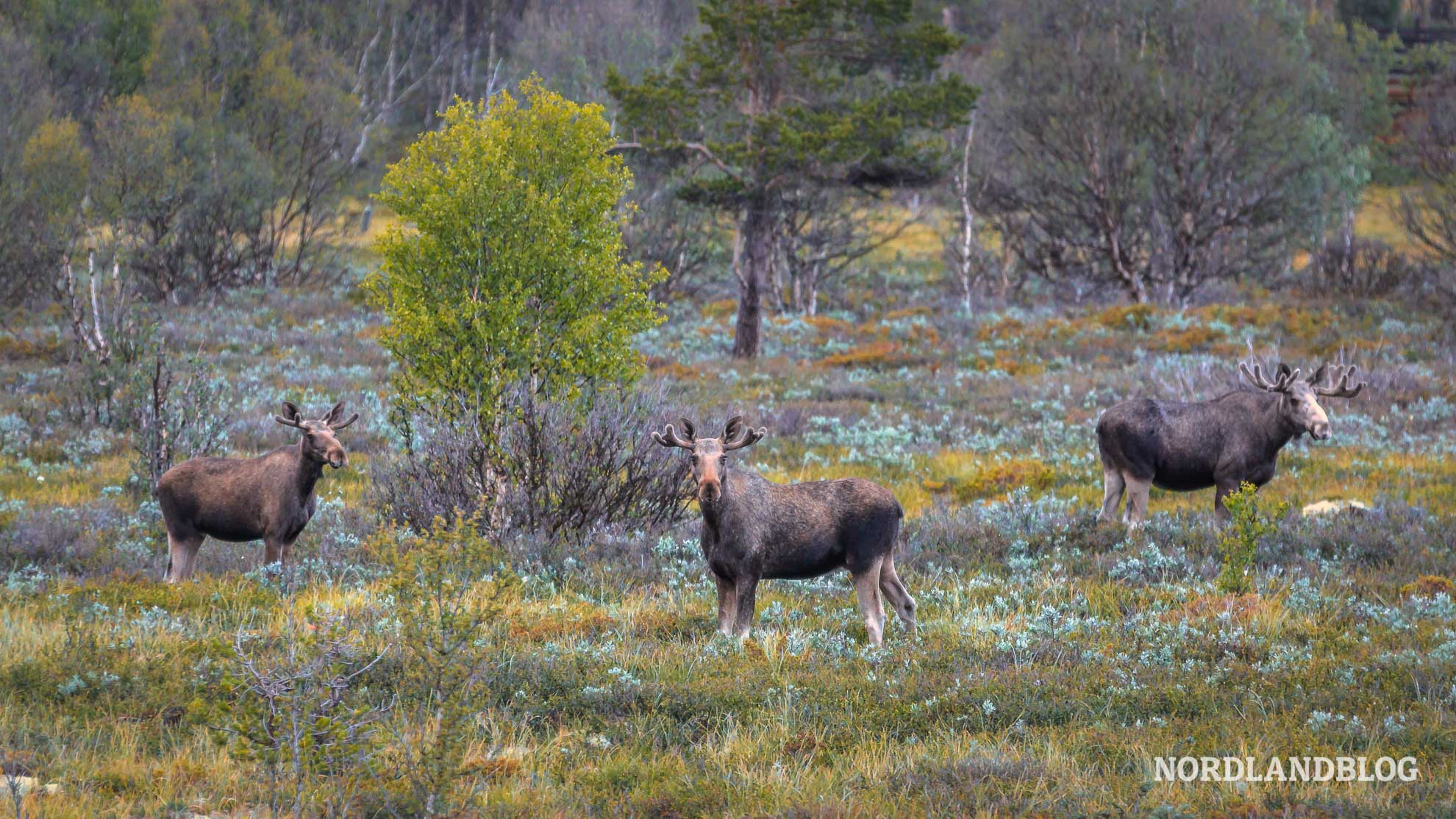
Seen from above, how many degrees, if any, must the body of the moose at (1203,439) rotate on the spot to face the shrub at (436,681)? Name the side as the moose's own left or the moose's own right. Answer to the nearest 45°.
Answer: approximately 90° to the moose's own right

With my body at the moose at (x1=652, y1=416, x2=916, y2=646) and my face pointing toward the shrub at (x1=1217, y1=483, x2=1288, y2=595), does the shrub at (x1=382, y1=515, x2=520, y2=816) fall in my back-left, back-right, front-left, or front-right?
back-right

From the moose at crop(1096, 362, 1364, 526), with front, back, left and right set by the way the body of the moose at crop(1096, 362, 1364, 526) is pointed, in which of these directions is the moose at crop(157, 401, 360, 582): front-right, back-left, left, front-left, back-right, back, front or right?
back-right

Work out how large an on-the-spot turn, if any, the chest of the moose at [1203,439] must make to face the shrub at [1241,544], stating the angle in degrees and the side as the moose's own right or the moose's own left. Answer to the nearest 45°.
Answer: approximately 90° to the moose's own right

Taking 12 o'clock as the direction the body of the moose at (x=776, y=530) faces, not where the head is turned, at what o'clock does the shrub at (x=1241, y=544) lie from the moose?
The shrub is roughly at 5 o'clock from the moose.

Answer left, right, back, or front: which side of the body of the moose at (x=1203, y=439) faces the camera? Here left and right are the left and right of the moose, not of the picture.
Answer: right

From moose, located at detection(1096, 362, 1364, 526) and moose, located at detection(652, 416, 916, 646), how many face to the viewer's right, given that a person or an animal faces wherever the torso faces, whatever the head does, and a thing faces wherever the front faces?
1

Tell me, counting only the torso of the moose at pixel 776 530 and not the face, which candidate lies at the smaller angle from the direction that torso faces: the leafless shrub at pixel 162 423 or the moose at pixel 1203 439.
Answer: the leafless shrub

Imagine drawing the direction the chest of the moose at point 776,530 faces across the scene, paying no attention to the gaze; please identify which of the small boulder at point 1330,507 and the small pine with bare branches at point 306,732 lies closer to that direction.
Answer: the small pine with bare branches

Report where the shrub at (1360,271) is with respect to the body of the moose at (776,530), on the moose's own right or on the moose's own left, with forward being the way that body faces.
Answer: on the moose's own right

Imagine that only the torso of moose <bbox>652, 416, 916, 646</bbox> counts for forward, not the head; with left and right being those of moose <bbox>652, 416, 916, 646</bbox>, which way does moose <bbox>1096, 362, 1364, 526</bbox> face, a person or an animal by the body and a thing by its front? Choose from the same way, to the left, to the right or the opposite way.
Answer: the opposite way

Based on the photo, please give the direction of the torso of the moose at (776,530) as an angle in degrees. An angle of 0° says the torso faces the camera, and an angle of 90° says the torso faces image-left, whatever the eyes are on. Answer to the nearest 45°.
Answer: approximately 90°

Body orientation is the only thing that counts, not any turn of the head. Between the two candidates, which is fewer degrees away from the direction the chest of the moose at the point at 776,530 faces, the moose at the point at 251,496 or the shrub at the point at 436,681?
the moose

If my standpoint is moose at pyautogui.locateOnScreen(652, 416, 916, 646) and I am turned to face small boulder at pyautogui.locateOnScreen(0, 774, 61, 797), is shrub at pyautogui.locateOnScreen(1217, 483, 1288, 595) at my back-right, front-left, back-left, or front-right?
back-left
